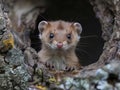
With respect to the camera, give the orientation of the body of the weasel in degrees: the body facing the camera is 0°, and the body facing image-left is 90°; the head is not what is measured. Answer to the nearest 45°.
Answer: approximately 0°
